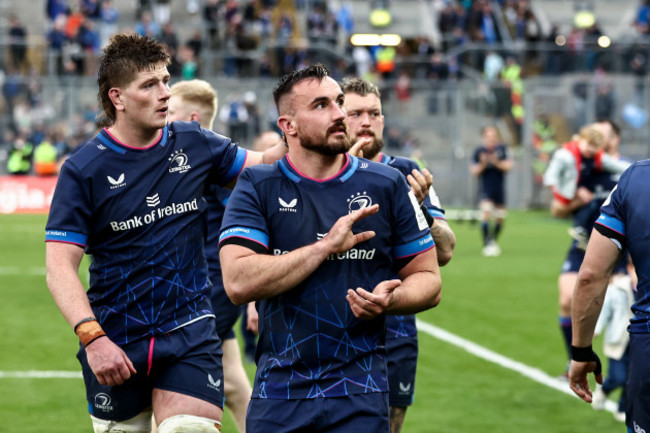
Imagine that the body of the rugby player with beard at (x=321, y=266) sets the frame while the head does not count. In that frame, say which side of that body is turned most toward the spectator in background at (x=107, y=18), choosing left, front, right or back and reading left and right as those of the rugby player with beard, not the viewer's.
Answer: back

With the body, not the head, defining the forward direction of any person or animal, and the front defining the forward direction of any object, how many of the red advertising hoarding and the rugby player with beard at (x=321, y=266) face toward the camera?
2

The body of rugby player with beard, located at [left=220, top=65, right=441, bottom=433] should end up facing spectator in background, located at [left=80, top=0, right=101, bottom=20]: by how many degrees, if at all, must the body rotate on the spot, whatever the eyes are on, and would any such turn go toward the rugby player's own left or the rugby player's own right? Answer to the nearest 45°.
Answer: approximately 180°

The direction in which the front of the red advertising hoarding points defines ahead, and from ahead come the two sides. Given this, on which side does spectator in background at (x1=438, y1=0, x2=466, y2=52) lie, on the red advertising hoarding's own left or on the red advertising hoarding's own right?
on the red advertising hoarding's own left

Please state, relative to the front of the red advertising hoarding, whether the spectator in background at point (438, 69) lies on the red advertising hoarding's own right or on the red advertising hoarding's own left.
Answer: on the red advertising hoarding's own left

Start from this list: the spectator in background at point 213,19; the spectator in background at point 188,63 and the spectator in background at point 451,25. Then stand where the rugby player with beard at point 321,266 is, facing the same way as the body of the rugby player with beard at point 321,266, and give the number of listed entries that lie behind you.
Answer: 3

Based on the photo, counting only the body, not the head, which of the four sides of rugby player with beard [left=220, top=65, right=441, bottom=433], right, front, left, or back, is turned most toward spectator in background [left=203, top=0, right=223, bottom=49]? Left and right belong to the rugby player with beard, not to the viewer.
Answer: back

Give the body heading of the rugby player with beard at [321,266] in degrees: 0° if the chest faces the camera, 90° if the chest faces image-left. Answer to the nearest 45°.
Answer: approximately 0°

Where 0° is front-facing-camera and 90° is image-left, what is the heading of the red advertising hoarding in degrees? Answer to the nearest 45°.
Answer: approximately 0°

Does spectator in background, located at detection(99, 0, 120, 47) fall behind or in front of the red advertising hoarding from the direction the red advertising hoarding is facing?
behind

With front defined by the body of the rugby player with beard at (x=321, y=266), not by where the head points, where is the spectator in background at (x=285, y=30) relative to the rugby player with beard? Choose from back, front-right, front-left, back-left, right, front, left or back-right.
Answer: back

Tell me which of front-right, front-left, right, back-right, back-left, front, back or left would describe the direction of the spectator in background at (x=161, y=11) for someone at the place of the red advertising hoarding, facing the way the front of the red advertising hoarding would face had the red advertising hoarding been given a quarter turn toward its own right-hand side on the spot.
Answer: back-right

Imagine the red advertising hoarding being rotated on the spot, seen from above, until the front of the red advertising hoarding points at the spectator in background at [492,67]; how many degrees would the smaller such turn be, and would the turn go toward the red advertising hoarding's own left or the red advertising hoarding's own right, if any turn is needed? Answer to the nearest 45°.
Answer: approximately 90° to the red advertising hoarding's own left
